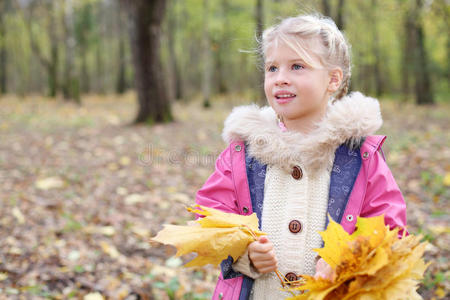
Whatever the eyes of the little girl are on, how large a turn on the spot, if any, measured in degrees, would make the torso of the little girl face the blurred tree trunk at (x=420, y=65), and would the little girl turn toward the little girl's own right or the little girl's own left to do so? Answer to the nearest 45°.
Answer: approximately 180°

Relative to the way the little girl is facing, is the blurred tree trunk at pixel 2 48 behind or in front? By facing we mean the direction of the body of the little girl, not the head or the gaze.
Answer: behind

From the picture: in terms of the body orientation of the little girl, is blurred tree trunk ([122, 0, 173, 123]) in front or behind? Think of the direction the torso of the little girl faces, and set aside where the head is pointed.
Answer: behind

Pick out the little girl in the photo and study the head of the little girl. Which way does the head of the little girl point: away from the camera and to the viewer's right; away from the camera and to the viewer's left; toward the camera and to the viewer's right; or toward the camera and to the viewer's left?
toward the camera and to the viewer's left

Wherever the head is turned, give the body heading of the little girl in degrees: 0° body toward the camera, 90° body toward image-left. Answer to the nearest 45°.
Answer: approximately 0°

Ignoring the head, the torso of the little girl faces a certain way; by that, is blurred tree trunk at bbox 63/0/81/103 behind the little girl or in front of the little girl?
behind

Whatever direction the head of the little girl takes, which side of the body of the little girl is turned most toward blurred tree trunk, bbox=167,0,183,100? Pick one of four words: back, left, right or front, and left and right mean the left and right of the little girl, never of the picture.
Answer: back
